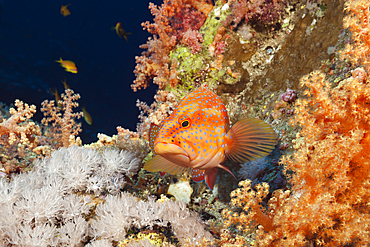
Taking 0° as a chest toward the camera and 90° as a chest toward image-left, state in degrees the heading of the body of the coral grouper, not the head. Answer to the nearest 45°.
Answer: approximately 45°

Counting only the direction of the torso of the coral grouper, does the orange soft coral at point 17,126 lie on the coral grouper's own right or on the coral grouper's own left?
on the coral grouper's own right
